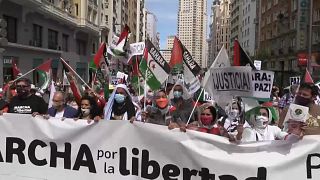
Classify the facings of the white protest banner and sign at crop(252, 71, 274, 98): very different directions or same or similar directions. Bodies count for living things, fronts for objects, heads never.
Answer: same or similar directions

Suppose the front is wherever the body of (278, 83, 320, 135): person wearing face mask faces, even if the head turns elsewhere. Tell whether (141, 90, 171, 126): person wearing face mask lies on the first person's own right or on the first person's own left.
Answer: on the first person's own right

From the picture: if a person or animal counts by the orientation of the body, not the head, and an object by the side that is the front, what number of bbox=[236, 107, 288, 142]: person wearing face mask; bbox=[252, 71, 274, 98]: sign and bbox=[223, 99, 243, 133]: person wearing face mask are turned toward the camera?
3

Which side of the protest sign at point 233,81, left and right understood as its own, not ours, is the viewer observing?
front

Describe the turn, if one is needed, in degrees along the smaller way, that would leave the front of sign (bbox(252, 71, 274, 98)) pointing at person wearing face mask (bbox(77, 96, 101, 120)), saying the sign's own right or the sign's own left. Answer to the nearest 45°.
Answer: approximately 90° to the sign's own right

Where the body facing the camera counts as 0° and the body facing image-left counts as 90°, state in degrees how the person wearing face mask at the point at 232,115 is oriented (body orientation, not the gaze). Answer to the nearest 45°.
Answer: approximately 0°

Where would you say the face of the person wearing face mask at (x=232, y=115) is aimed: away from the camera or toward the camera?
toward the camera

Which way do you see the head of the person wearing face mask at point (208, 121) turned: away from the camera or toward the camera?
toward the camera

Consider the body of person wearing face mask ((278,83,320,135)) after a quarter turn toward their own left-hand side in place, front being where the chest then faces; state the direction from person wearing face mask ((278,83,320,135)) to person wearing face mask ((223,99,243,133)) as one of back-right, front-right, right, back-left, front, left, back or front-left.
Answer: back

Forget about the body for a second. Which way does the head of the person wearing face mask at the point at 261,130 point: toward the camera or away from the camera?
toward the camera

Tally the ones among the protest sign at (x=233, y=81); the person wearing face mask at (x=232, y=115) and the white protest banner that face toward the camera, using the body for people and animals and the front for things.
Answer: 3

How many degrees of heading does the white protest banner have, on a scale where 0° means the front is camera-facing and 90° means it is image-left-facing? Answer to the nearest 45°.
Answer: approximately 0°

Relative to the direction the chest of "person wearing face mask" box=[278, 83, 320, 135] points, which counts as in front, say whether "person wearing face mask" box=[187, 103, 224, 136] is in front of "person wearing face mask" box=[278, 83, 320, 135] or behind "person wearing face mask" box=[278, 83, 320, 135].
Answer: in front
